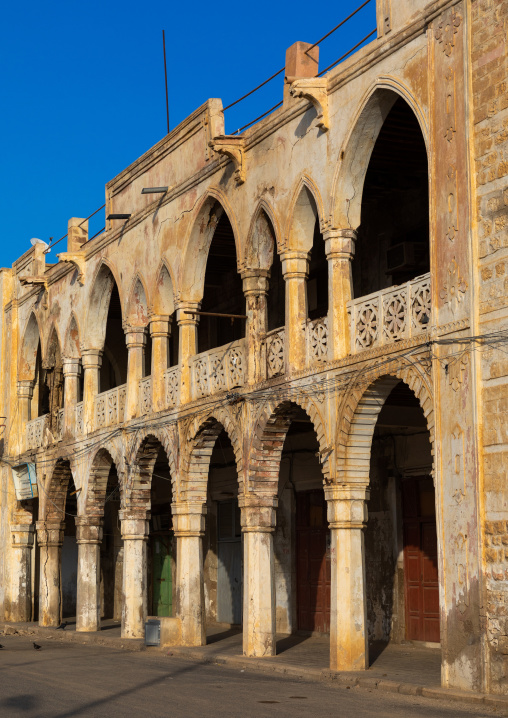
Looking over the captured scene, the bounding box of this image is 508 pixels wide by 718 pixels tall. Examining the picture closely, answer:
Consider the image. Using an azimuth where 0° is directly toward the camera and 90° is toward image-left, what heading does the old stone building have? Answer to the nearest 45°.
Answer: approximately 45°
